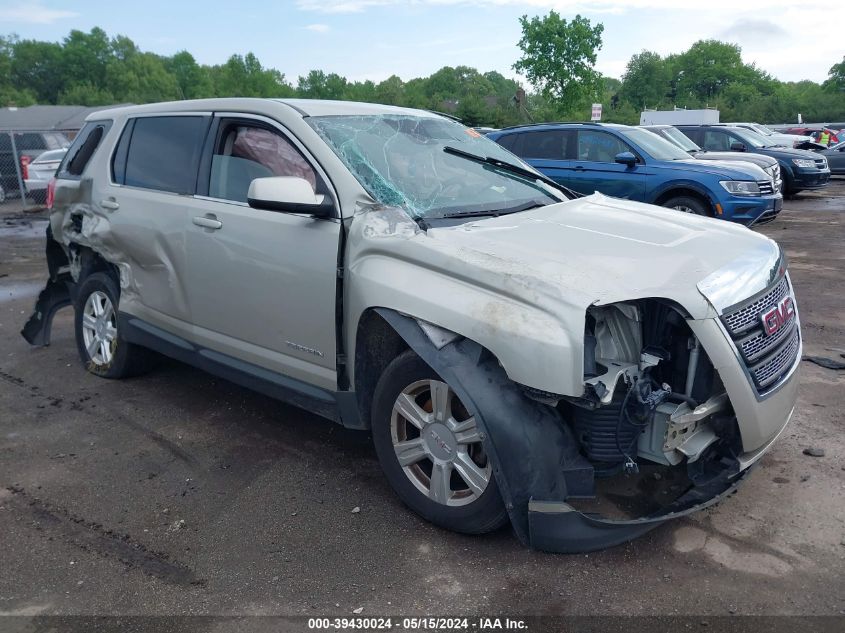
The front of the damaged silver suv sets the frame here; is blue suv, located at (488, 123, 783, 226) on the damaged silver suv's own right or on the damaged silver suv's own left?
on the damaged silver suv's own left

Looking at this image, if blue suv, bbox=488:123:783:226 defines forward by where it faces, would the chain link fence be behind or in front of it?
behind

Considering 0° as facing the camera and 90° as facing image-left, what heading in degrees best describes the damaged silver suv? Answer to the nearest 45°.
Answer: approximately 315°

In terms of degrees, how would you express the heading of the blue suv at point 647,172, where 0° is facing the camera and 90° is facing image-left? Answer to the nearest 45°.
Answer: approximately 315°

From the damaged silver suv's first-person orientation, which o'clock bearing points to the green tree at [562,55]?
The green tree is roughly at 8 o'clock from the damaged silver suv.

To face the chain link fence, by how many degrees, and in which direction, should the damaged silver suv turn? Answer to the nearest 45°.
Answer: approximately 180°

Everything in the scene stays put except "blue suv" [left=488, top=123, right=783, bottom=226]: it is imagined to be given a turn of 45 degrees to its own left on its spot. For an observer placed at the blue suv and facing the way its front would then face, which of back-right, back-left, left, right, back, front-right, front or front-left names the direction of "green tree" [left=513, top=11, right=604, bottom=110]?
left
